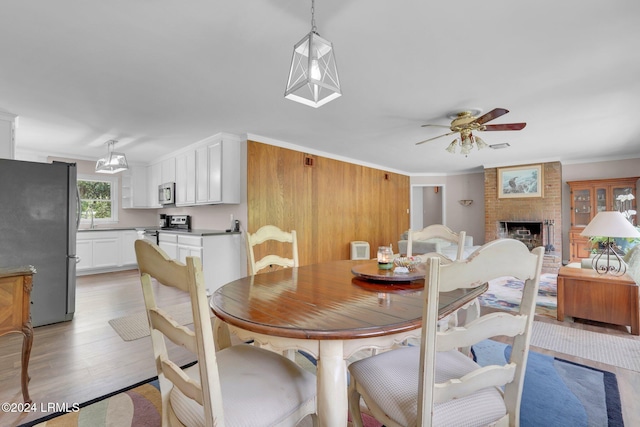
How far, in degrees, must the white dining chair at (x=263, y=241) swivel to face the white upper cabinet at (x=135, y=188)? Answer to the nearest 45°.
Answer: approximately 180°

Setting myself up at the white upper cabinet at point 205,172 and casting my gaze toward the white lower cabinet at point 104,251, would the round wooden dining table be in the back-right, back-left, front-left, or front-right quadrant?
back-left

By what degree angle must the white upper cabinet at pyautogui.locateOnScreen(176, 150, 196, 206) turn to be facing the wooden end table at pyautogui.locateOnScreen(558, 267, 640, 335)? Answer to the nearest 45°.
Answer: approximately 90° to its left

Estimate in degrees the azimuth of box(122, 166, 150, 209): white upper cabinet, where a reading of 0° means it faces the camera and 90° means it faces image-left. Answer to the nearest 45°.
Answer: approximately 0°

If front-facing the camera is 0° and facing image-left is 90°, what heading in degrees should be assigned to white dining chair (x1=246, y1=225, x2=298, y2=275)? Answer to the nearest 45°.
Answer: approximately 315°

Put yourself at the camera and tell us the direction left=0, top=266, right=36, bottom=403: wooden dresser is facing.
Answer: facing to the right of the viewer

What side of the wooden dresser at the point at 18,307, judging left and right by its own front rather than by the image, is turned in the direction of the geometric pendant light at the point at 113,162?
left

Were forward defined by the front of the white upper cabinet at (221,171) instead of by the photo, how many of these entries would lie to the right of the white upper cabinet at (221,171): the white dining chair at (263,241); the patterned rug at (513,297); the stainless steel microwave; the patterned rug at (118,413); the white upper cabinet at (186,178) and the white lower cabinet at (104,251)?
3

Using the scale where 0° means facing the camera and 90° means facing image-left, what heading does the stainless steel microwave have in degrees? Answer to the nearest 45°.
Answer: approximately 45°

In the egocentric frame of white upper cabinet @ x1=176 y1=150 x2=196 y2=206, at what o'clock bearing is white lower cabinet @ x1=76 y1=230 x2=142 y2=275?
The white lower cabinet is roughly at 3 o'clock from the white upper cabinet.

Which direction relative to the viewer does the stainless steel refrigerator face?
to the viewer's right

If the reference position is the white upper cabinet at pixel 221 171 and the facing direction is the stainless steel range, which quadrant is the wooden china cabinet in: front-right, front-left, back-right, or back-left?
back-right

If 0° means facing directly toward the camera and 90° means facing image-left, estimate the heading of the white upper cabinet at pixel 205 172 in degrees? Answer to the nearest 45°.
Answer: approximately 45°

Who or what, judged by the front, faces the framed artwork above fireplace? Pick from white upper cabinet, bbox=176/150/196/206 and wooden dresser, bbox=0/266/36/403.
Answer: the wooden dresser
